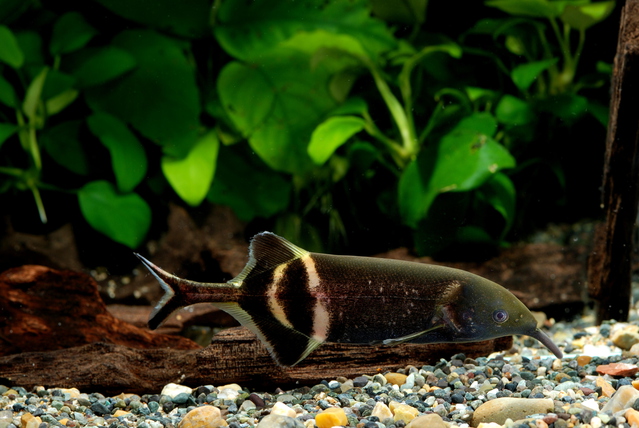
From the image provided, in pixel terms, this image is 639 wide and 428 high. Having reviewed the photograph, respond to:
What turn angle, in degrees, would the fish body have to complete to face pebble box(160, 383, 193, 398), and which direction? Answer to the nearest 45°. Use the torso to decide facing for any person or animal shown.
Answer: approximately 135° to its left

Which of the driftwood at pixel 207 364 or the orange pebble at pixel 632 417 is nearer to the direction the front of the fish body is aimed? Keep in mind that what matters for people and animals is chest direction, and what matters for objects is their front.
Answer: the orange pebble

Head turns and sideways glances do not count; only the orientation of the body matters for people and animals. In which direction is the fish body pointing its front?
to the viewer's right

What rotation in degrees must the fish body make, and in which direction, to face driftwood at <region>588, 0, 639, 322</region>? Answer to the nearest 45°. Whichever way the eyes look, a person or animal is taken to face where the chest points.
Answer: approximately 45° to its left
